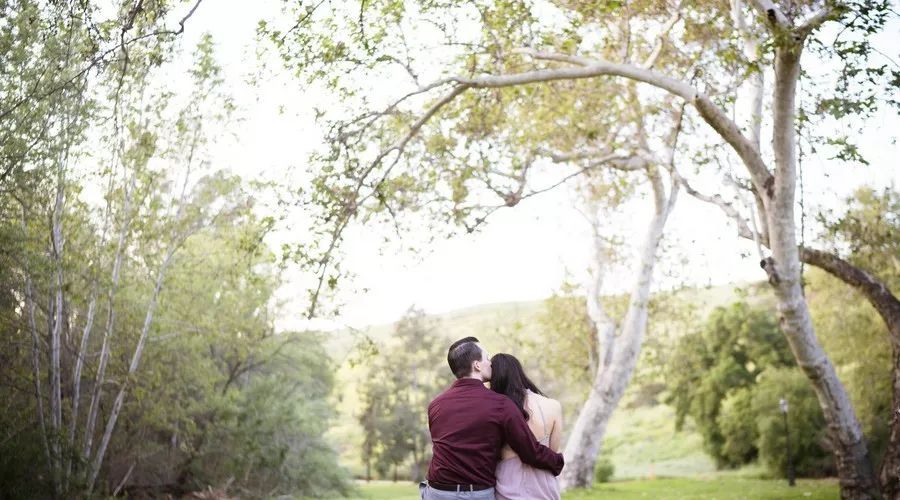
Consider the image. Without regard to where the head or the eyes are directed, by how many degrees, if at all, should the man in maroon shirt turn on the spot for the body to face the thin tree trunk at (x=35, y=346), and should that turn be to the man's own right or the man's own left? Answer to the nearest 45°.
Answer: approximately 45° to the man's own left

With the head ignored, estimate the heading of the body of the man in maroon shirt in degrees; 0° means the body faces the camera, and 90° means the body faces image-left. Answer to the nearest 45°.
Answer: approximately 180°

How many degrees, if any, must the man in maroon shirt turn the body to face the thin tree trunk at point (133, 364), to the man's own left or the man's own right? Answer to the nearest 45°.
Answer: approximately 45° to the man's own left

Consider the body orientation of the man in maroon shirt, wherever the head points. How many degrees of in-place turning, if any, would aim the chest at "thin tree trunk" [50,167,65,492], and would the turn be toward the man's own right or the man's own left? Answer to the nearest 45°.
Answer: approximately 45° to the man's own left

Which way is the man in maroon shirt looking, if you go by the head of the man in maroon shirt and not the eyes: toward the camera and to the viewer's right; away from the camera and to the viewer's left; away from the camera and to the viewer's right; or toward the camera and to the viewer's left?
away from the camera and to the viewer's right

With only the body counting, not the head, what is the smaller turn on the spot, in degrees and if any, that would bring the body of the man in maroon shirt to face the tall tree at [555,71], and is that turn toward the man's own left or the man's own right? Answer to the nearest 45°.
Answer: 0° — they already face it
